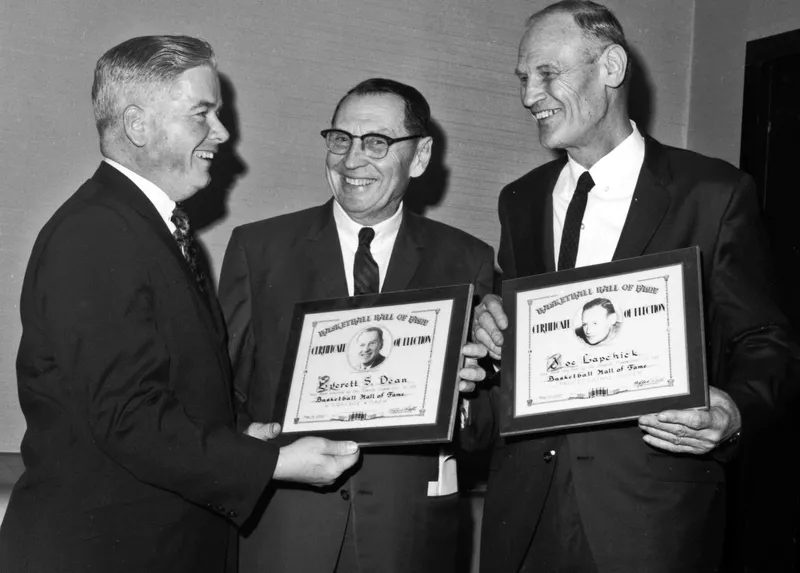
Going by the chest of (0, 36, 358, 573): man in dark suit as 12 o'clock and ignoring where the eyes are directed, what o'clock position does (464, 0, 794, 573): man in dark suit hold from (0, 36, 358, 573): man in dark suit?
(464, 0, 794, 573): man in dark suit is roughly at 12 o'clock from (0, 36, 358, 573): man in dark suit.

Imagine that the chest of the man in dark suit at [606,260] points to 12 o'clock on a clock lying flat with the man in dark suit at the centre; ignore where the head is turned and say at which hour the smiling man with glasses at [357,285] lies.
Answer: The smiling man with glasses is roughly at 2 o'clock from the man in dark suit.

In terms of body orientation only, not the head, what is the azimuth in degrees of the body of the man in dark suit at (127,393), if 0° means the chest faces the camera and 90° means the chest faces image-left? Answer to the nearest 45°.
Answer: approximately 270°

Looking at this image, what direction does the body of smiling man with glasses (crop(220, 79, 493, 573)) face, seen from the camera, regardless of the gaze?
toward the camera

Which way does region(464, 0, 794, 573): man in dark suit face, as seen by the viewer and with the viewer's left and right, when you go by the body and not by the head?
facing the viewer and to the left of the viewer

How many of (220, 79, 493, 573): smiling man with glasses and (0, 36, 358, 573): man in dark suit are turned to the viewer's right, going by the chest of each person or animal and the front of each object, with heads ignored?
1

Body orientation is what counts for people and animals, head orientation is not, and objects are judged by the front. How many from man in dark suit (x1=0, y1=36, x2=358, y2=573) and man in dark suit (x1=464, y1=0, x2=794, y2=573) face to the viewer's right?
1

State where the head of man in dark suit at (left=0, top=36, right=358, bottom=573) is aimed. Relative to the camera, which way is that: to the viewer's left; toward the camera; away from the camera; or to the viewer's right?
to the viewer's right

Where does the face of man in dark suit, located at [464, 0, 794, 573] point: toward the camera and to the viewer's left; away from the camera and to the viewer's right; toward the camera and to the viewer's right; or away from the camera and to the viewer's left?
toward the camera and to the viewer's left

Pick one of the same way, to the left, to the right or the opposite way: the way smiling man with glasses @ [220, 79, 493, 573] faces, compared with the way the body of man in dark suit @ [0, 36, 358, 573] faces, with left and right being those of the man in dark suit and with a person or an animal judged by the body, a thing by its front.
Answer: to the right

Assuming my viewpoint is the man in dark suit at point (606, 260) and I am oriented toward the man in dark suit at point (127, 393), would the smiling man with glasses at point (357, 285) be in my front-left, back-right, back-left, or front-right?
front-right

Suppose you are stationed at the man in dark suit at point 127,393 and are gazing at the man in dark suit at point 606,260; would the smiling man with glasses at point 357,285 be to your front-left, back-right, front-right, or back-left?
front-left

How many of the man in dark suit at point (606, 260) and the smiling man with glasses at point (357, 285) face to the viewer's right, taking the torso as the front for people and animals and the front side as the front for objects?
0

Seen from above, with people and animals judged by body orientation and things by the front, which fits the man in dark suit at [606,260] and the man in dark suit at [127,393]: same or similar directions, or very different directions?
very different directions
